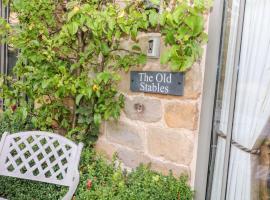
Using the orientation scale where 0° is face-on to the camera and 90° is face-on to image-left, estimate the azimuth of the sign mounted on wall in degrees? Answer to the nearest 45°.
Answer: approximately 0°
